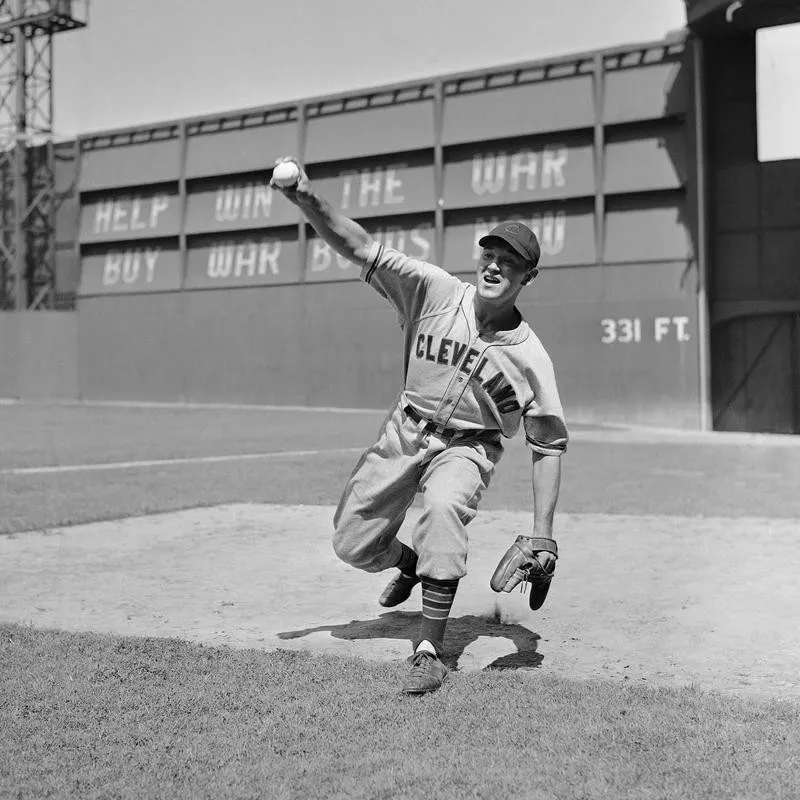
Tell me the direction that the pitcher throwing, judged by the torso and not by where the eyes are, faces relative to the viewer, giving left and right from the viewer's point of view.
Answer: facing the viewer

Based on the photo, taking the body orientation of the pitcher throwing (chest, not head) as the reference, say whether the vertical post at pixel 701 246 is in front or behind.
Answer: behind
